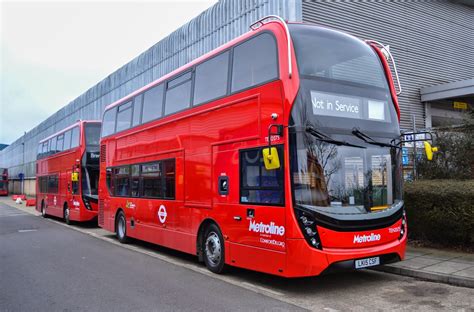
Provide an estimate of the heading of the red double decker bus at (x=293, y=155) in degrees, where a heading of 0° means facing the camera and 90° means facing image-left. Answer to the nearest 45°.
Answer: approximately 315°

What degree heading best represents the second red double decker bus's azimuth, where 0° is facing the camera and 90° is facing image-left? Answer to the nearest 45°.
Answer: approximately 315°

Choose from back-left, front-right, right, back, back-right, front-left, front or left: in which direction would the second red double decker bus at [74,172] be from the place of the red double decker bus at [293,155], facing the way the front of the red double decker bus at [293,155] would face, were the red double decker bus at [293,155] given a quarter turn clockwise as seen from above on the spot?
right

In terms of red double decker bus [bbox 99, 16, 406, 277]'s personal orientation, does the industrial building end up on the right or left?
on its left
